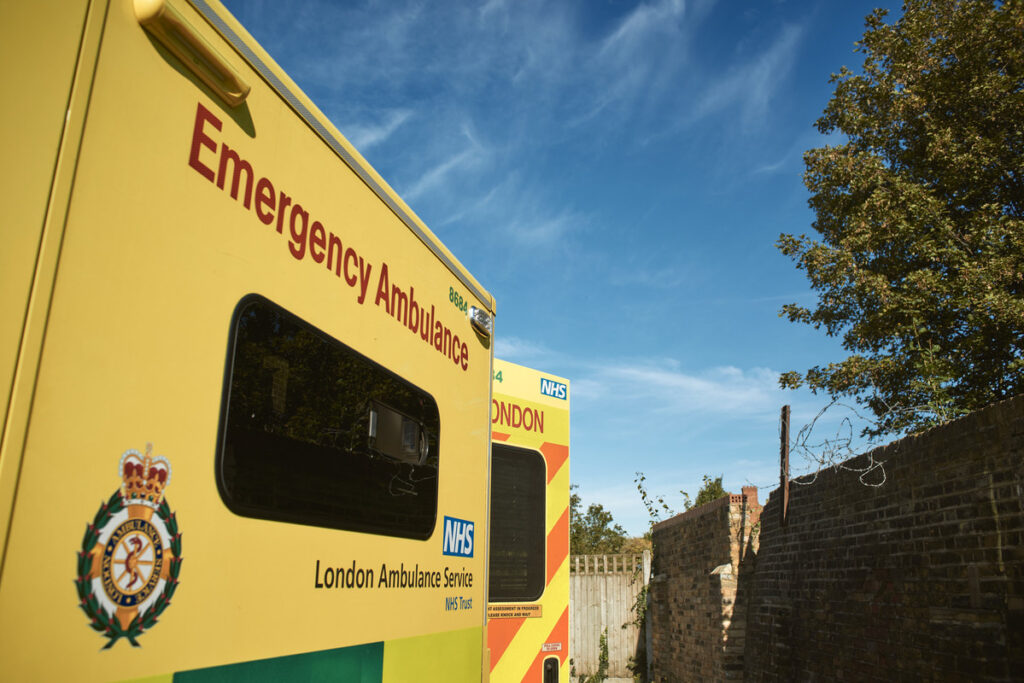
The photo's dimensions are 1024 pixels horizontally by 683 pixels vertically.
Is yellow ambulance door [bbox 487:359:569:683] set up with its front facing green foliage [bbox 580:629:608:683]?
yes

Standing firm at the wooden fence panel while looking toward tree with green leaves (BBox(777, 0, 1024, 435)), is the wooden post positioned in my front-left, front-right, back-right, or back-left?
front-right

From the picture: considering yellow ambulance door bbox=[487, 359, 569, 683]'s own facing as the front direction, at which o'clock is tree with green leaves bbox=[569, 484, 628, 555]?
The tree with green leaves is roughly at 12 o'clock from the yellow ambulance door.

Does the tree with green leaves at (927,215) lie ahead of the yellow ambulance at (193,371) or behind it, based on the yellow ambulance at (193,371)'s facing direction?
behind

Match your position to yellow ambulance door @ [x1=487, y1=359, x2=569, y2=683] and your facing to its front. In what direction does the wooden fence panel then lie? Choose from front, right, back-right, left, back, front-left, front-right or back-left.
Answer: front

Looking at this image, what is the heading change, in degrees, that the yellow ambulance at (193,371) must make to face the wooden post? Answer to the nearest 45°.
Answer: approximately 180°

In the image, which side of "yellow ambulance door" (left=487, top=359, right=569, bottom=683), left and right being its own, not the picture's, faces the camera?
back

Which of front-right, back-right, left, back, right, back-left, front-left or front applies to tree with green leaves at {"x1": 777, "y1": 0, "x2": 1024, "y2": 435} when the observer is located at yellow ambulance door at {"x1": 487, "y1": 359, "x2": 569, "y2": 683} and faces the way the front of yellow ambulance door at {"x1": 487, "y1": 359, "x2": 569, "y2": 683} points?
front-right

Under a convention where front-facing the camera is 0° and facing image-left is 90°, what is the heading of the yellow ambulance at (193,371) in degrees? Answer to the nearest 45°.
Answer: approximately 45°
